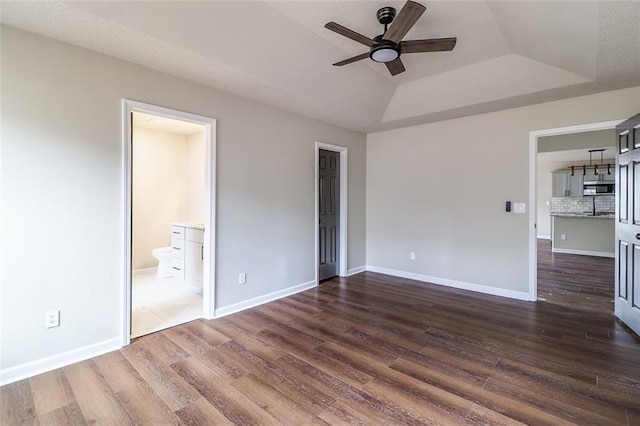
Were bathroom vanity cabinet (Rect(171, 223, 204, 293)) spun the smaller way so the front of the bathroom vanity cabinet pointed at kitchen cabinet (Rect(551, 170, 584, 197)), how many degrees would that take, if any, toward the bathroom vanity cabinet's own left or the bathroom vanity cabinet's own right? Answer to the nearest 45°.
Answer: approximately 135° to the bathroom vanity cabinet's own left

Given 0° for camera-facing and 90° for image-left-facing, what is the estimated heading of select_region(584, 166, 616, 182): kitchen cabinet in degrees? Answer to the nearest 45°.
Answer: approximately 0°

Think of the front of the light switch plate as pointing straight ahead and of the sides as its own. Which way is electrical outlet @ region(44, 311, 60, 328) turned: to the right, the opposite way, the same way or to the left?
to the left

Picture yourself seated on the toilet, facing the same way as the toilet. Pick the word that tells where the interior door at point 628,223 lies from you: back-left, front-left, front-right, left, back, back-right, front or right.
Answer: back-left

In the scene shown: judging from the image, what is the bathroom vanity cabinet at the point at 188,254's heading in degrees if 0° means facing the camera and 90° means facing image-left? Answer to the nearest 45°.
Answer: approximately 45°

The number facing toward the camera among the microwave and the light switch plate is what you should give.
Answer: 2

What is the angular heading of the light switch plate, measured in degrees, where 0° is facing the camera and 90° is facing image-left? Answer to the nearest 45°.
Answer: approximately 0°

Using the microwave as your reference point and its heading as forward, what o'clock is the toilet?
The toilet is roughly at 1 o'clock from the microwave.

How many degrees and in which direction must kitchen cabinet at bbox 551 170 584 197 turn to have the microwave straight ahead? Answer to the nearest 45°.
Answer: approximately 90° to its left

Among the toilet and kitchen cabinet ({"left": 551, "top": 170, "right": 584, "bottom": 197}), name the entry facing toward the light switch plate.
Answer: the kitchen cabinet

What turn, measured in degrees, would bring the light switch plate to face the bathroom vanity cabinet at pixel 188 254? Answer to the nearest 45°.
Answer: approximately 45° to its right
